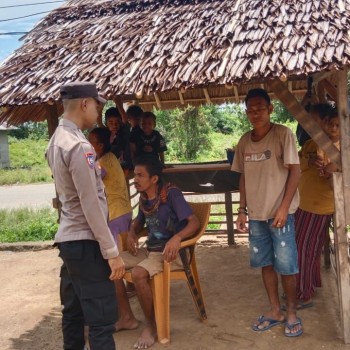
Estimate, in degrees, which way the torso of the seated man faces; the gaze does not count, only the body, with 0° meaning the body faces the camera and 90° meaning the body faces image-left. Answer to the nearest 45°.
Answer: approximately 45°

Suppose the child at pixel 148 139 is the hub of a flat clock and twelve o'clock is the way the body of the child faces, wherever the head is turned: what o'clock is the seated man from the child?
The seated man is roughly at 12 o'clock from the child.

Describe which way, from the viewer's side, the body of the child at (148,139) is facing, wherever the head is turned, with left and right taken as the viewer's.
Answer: facing the viewer

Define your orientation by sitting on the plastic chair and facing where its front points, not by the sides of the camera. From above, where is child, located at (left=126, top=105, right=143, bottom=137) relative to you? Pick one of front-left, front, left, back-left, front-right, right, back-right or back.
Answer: back-right

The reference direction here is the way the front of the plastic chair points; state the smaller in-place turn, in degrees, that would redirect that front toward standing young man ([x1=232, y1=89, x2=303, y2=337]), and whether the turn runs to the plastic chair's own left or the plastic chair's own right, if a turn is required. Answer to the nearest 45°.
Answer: approximately 135° to the plastic chair's own left

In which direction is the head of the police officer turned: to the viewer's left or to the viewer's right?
to the viewer's right

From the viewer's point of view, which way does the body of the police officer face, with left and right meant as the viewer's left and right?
facing away from the viewer and to the right of the viewer

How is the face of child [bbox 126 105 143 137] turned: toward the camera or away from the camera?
toward the camera

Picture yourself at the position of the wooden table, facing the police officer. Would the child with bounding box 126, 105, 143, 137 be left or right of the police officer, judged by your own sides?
right

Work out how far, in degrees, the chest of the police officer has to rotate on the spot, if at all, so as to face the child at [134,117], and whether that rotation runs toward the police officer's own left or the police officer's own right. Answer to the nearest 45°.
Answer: approximately 45° to the police officer's own left

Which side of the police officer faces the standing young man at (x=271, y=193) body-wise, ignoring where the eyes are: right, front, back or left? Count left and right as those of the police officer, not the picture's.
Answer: front
